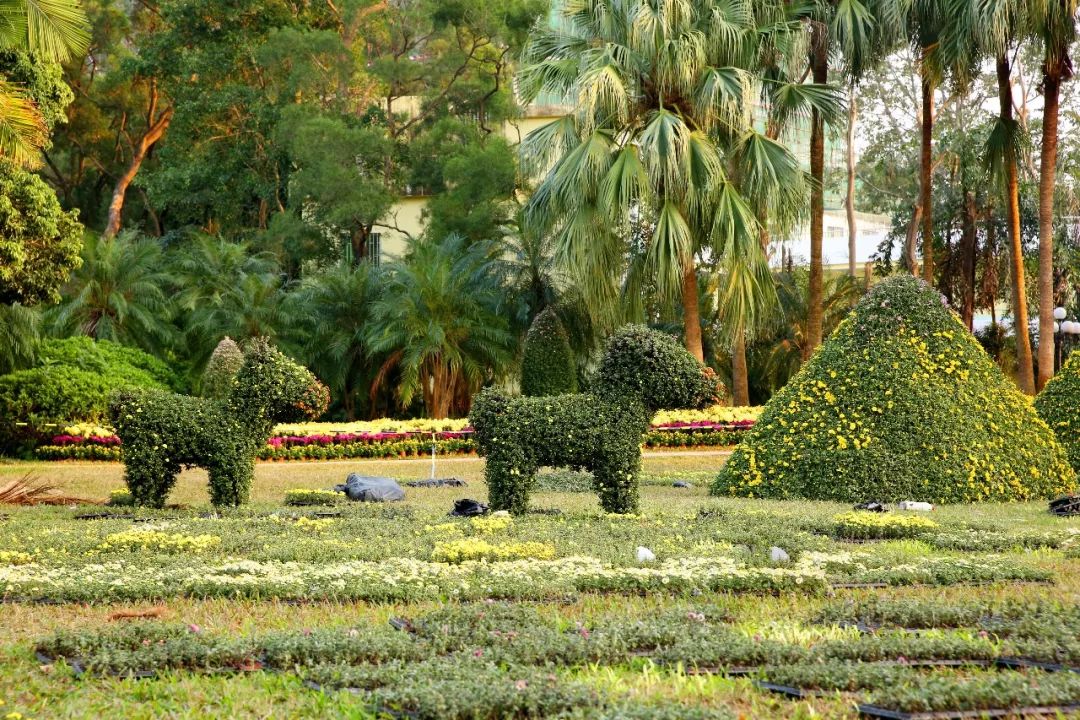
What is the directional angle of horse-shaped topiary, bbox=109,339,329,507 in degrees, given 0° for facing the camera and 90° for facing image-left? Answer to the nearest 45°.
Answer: approximately 270°

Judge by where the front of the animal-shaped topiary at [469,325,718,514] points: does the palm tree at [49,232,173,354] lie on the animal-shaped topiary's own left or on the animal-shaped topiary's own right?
on the animal-shaped topiary's own left

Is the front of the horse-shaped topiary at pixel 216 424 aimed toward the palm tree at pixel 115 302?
no

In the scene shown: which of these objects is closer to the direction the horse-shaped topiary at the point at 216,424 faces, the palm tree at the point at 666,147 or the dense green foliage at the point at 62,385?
the palm tree

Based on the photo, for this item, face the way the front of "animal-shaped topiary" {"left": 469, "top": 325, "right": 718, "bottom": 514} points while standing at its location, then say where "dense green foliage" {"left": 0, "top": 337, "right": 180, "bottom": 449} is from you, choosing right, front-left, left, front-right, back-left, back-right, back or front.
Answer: back-left

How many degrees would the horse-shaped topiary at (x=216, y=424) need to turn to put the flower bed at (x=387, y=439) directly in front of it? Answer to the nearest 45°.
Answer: approximately 90° to its left

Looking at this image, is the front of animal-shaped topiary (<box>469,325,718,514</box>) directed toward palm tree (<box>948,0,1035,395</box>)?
no

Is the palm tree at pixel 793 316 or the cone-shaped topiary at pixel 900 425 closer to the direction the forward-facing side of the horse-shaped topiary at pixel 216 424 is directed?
the cone-shaped topiary

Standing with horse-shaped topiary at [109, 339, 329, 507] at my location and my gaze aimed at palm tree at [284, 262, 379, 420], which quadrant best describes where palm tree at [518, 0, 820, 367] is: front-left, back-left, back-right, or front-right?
front-right

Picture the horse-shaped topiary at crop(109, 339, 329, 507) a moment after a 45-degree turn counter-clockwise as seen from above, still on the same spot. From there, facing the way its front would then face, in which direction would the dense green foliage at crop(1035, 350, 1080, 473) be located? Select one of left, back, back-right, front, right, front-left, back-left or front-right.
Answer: front-right

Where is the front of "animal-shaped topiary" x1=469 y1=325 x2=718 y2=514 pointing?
to the viewer's right

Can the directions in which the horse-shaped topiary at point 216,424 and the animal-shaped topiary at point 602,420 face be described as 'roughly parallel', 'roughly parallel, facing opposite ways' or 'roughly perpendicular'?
roughly parallel

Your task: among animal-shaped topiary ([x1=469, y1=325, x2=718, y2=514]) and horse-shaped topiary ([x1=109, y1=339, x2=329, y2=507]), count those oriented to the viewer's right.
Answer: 2

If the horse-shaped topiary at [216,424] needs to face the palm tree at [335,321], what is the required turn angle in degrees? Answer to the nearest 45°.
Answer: approximately 90° to its left

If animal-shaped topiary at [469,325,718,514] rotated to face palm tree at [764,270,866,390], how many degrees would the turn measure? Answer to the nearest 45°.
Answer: approximately 90° to its left

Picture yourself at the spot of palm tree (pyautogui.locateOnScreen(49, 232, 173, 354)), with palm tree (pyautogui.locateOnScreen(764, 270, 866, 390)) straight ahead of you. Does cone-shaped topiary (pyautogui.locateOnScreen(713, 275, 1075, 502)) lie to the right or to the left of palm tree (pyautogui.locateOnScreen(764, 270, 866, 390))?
right

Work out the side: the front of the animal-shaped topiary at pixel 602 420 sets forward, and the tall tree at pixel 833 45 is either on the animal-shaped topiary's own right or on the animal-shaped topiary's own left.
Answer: on the animal-shaped topiary's own left

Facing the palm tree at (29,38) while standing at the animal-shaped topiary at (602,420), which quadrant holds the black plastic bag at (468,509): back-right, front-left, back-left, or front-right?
front-left

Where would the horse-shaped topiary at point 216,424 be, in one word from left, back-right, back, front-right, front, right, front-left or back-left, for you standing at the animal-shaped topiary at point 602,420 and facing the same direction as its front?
back
